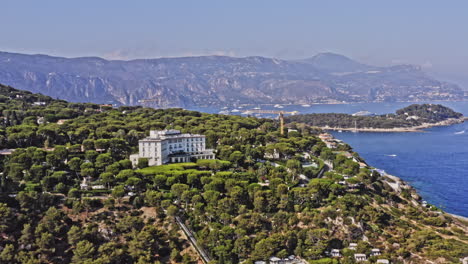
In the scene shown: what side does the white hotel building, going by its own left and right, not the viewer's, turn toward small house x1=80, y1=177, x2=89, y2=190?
right

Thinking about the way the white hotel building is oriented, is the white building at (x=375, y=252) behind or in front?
in front

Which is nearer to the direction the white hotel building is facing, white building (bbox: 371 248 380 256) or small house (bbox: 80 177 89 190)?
the white building

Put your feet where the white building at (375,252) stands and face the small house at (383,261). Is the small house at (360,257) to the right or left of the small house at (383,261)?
right

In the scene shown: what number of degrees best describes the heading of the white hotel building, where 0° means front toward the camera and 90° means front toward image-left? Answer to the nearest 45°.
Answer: approximately 315°

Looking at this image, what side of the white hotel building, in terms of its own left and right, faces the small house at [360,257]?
front
